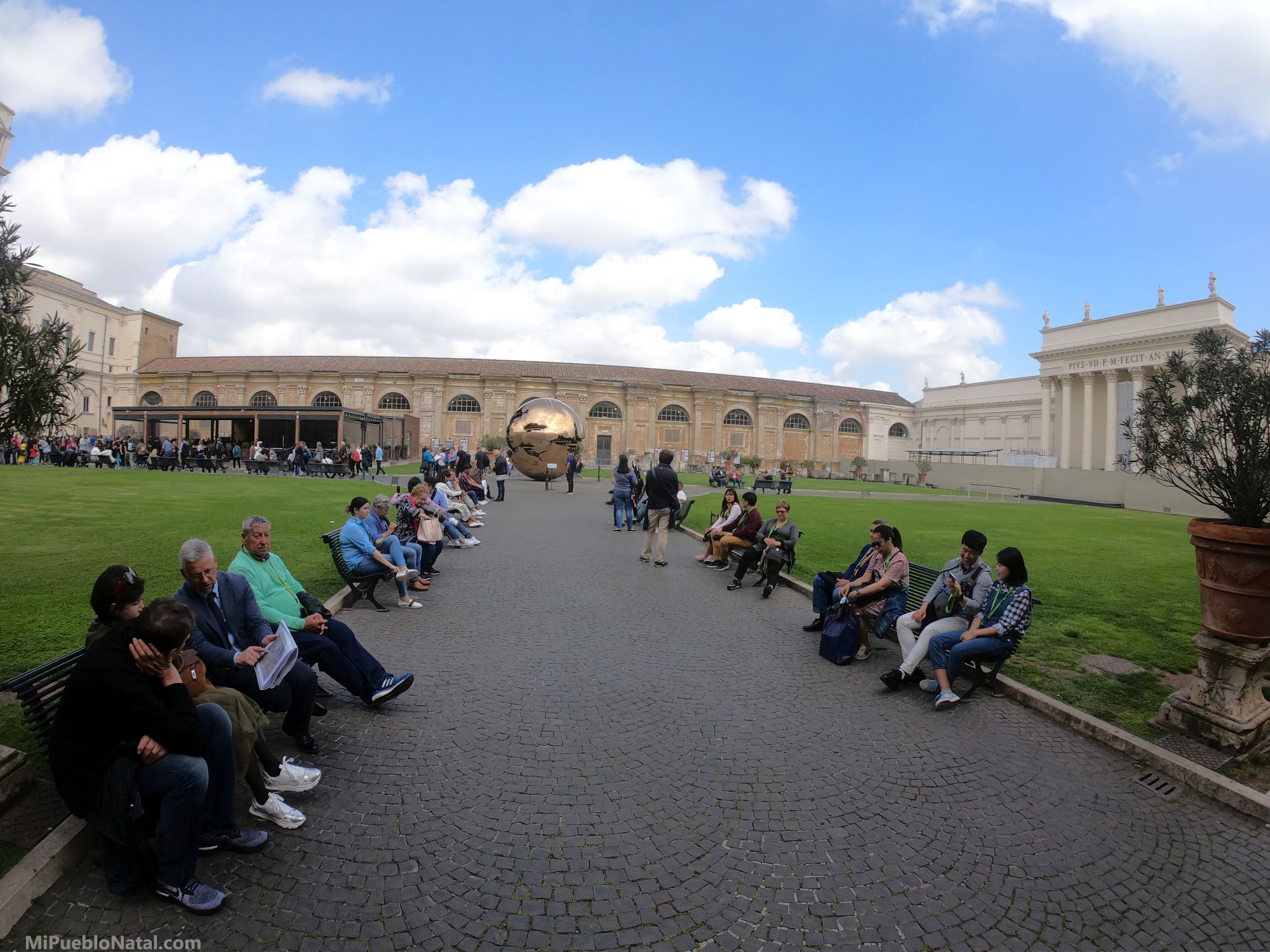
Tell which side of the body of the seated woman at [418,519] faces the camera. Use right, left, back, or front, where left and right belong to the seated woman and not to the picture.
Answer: right

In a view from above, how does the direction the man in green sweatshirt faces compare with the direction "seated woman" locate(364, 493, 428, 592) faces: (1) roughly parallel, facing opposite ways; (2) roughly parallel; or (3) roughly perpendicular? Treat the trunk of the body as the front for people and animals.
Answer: roughly parallel

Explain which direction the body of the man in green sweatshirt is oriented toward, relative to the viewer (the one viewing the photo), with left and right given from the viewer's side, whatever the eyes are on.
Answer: facing the viewer and to the right of the viewer

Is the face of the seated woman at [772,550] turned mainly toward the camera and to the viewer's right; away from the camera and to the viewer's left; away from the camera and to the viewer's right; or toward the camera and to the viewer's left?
toward the camera and to the viewer's left

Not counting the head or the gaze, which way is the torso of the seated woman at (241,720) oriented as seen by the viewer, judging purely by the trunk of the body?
to the viewer's right

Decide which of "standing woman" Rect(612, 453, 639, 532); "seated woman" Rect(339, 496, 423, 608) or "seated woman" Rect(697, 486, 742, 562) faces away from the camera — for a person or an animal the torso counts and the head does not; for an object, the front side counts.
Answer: the standing woman

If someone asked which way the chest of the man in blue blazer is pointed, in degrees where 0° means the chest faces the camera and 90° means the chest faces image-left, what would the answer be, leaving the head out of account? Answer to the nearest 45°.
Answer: approximately 315°

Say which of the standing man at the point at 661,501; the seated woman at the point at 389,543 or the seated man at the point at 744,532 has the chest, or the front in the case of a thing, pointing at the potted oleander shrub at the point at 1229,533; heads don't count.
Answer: the seated woman

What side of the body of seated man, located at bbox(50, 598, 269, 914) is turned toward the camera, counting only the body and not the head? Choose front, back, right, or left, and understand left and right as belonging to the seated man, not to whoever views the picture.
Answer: right

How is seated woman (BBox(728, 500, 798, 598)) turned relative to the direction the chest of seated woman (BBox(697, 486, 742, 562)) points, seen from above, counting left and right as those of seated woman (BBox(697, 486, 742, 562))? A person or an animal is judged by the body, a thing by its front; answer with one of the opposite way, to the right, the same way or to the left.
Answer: the same way

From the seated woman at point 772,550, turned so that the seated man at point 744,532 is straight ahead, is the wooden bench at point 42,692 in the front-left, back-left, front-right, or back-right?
back-left

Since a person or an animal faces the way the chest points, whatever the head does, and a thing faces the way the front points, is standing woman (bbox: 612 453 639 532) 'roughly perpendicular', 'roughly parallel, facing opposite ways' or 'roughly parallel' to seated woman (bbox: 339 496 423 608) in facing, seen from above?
roughly perpendicular

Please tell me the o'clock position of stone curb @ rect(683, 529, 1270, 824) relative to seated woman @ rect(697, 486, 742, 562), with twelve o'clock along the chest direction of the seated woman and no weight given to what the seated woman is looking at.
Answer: The stone curb is roughly at 10 o'clock from the seated woman.

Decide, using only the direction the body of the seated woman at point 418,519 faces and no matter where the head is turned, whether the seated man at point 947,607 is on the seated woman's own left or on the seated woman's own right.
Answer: on the seated woman's own right

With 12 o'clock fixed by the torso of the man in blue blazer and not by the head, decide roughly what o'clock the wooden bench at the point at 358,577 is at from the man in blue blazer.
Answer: The wooden bench is roughly at 8 o'clock from the man in blue blazer.

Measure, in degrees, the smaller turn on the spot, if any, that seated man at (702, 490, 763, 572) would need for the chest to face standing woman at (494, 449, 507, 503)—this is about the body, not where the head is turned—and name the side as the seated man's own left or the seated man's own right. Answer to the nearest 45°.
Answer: approximately 45° to the seated man's own right

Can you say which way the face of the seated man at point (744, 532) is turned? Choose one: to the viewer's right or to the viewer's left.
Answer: to the viewer's left
